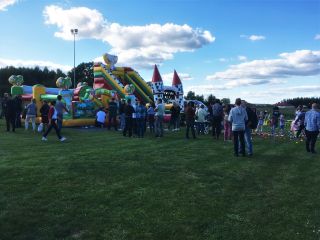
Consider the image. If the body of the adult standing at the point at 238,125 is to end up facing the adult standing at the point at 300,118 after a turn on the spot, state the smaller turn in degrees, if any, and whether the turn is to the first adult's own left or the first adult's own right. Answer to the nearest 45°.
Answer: approximately 45° to the first adult's own right

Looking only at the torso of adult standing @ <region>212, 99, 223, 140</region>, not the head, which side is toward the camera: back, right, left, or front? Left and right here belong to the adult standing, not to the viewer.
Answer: back

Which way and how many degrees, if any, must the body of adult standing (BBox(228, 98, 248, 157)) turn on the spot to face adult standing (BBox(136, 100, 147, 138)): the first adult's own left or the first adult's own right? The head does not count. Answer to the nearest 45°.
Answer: approximately 45° to the first adult's own left

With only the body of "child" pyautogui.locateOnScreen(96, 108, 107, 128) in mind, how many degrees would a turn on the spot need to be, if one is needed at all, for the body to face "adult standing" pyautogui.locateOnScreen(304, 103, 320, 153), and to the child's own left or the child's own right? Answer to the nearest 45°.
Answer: approximately 135° to the child's own right

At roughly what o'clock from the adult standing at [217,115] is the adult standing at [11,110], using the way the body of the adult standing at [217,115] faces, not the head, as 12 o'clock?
the adult standing at [11,110] is roughly at 9 o'clock from the adult standing at [217,115].

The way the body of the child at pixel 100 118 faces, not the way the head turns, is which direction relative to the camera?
away from the camera

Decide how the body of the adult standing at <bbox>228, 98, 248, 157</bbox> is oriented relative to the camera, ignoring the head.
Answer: away from the camera

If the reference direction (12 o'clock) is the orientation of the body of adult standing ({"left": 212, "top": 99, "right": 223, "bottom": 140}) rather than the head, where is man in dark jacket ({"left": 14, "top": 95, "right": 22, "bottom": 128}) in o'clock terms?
The man in dark jacket is roughly at 9 o'clock from the adult standing.

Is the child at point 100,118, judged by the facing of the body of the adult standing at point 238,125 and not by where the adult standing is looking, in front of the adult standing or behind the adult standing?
in front

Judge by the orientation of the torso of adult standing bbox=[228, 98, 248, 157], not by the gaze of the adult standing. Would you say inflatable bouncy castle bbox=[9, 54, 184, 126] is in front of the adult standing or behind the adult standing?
in front

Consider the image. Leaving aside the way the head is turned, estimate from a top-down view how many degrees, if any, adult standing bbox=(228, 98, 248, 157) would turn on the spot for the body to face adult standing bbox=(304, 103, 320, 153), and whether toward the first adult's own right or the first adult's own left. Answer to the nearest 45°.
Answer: approximately 45° to the first adult's own right
